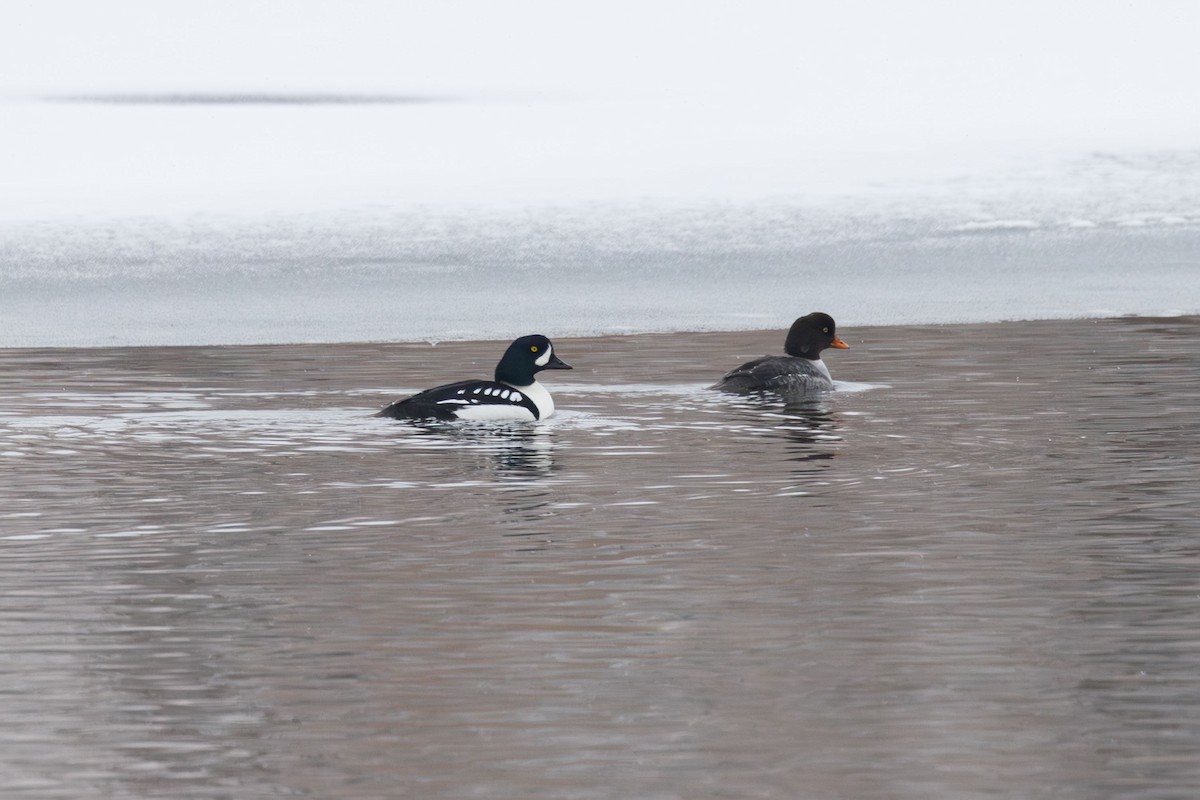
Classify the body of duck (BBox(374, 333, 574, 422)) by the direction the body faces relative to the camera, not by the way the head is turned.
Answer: to the viewer's right

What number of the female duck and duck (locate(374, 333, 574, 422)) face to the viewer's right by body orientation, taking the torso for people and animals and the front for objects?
2

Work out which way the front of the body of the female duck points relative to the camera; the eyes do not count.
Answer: to the viewer's right

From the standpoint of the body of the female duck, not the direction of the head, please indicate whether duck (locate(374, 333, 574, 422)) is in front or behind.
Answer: behind

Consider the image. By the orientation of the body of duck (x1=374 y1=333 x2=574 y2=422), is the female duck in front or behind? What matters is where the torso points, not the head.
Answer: in front
